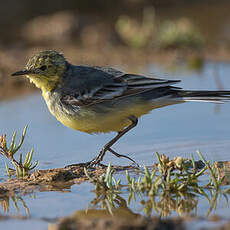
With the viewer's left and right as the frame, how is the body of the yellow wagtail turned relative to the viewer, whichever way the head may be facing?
facing to the left of the viewer
